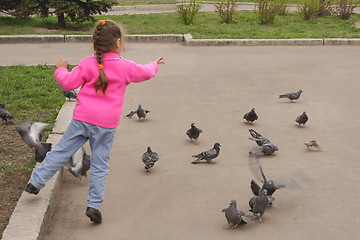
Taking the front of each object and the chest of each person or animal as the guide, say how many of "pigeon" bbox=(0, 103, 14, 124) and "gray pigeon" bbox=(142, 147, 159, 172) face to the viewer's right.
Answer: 0

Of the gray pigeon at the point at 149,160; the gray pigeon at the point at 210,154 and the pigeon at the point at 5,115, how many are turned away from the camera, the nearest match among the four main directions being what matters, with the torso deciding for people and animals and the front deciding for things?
1

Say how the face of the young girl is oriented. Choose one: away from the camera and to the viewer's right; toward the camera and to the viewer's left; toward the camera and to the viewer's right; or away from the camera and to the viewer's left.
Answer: away from the camera and to the viewer's right

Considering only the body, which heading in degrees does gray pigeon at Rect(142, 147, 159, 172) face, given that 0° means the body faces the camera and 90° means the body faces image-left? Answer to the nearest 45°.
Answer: approximately 180°

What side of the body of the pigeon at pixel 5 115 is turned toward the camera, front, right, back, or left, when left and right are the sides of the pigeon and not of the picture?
left

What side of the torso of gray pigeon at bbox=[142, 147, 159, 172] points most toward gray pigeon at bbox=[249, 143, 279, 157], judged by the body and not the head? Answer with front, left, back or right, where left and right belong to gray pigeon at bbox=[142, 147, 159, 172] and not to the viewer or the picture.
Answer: right

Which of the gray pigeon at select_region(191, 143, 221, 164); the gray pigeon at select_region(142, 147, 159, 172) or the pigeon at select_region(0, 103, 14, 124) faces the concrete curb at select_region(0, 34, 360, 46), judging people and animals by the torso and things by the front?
the gray pigeon at select_region(142, 147, 159, 172)

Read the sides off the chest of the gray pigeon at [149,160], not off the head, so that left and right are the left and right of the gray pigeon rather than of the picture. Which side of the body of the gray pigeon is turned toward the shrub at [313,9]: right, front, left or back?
front

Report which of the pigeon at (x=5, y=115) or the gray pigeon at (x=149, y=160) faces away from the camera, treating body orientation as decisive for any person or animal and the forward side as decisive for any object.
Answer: the gray pigeon

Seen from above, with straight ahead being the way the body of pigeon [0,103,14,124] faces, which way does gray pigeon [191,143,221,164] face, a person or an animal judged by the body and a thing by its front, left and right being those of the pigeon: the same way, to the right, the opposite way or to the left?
the opposite way

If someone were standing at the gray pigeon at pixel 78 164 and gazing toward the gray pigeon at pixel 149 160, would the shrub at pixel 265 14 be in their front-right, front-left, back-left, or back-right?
front-left

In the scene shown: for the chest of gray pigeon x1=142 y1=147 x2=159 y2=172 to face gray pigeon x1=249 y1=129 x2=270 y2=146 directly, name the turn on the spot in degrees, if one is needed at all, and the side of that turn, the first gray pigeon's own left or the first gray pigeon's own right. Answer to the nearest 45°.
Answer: approximately 45° to the first gray pigeon's own right

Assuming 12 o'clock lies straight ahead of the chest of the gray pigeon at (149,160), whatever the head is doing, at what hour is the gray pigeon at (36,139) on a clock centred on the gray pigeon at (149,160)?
the gray pigeon at (36,139) is roughly at 9 o'clock from the gray pigeon at (149,160).

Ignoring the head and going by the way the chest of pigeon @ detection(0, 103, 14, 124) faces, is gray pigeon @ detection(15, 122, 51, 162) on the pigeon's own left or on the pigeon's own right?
on the pigeon's own left
